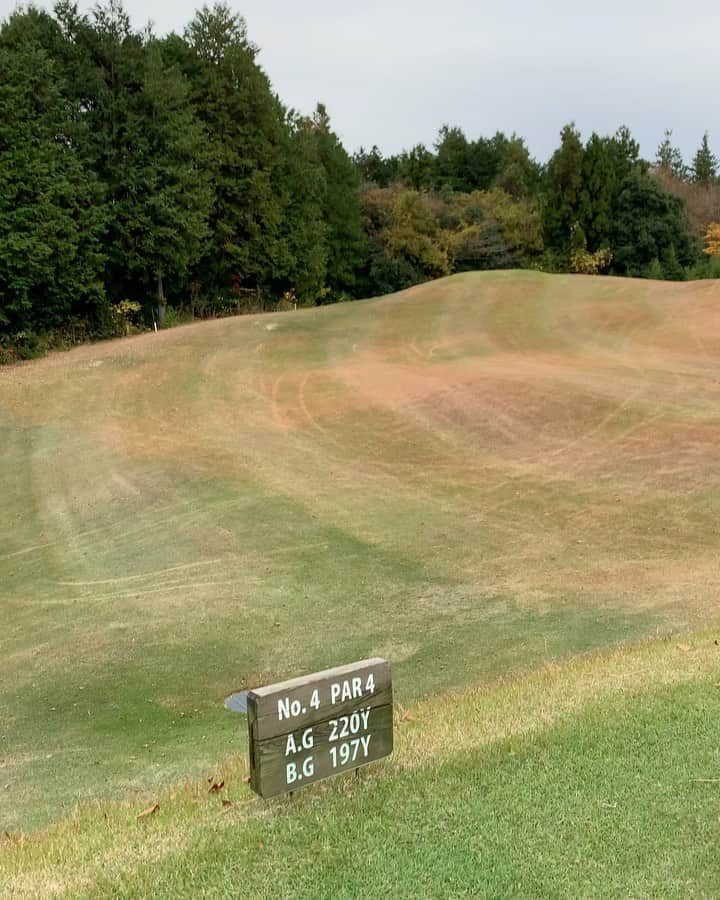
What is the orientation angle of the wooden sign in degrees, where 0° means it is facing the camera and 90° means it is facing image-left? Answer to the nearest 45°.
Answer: approximately 315°

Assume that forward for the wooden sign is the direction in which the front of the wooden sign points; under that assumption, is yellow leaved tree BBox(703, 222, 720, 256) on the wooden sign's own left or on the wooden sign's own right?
on the wooden sign's own left

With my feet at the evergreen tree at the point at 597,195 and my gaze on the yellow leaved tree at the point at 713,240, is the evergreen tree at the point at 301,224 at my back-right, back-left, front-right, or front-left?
back-right

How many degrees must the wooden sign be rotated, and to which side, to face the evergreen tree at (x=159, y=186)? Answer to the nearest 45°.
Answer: approximately 135° to its left

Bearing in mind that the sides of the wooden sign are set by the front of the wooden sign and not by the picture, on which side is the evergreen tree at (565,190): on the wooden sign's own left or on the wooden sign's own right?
on the wooden sign's own left

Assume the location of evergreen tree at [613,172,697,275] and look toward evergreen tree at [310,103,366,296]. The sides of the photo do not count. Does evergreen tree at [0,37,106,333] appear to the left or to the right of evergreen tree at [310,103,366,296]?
left

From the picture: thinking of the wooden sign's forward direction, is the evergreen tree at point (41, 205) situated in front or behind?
behind
